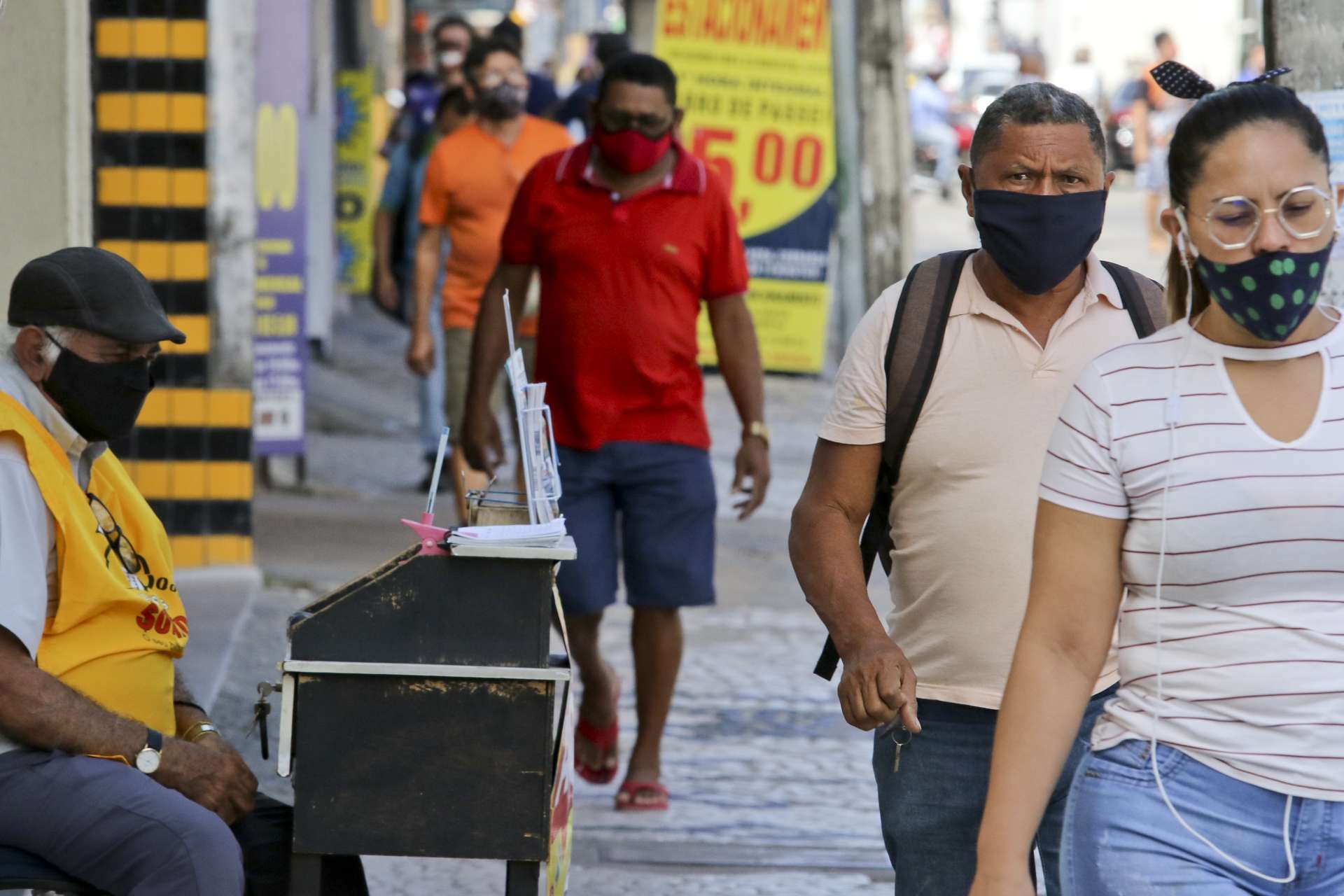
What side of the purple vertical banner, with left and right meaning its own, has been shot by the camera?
front

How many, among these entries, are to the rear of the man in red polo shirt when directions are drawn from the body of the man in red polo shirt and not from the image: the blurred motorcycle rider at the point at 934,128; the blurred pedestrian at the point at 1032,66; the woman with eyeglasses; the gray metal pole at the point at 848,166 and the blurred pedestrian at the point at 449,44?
4

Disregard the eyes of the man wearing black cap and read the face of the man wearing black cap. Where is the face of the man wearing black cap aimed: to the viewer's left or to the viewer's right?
to the viewer's right

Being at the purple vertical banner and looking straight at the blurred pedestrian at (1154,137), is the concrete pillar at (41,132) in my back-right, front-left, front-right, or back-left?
back-right

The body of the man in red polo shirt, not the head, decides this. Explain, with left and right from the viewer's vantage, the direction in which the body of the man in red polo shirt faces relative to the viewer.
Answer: facing the viewer

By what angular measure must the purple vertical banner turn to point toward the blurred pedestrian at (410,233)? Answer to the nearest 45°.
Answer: approximately 135° to its left
